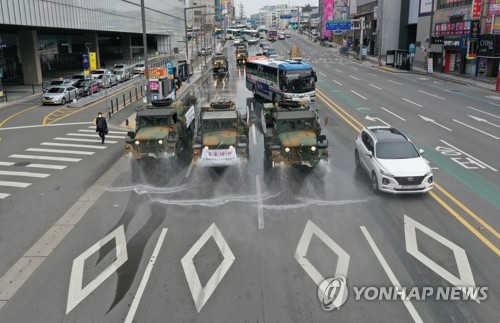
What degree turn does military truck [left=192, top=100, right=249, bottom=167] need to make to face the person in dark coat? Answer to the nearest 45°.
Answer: approximately 135° to its right

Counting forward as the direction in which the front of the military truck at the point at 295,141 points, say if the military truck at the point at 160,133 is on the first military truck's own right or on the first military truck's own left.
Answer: on the first military truck's own right

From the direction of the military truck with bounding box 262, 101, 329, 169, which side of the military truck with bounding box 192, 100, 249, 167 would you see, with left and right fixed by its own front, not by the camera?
left

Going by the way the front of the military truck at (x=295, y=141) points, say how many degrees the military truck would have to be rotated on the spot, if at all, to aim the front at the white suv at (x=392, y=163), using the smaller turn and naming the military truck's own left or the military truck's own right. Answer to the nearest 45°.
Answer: approximately 45° to the military truck's own left

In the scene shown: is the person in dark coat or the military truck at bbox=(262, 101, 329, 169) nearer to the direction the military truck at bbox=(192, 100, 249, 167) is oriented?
the military truck

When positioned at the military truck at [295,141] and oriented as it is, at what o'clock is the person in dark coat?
The person in dark coat is roughly at 4 o'clock from the military truck.

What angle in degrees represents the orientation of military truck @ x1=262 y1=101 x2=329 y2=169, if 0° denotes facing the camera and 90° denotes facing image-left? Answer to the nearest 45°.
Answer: approximately 0°

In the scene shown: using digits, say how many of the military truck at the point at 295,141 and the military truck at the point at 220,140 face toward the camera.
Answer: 2

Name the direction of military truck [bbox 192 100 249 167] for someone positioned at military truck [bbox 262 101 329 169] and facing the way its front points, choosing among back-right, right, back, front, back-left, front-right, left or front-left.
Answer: right

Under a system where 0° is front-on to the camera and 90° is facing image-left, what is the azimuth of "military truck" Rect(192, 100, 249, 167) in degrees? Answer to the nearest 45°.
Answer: approximately 0°

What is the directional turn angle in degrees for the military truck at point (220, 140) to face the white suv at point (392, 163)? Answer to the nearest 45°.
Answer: approximately 45° to its left

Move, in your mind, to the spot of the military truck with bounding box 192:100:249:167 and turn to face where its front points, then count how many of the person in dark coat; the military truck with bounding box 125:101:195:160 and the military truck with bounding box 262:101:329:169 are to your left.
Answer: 1

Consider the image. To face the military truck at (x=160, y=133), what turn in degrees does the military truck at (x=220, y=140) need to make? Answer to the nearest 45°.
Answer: approximately 135° to its right
